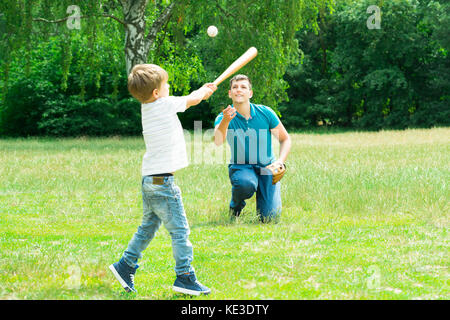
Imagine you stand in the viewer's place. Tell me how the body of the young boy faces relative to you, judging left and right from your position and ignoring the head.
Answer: facing away from the viewer and to the right of the viewer

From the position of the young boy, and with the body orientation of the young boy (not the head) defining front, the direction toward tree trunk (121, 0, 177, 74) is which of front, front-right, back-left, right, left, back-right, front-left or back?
front-left

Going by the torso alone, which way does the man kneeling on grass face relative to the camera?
toward the camera

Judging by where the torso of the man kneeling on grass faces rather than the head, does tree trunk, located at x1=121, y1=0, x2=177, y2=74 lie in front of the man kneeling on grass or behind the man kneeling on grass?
behind

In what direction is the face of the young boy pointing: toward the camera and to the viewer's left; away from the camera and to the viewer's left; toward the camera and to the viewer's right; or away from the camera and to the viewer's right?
away from the camera and to the viewer's right
